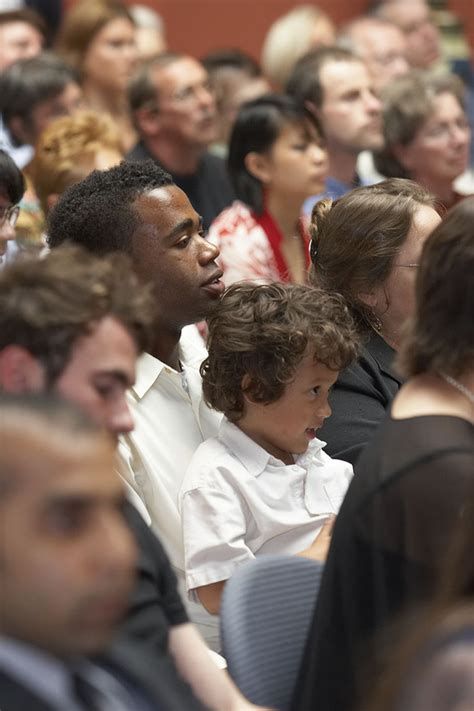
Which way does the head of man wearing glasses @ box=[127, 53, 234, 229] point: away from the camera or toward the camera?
toward the camera

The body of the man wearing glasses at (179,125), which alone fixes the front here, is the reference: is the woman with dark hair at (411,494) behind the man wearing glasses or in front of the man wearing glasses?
in front

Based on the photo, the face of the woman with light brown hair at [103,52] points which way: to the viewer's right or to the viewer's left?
to the viewer's right

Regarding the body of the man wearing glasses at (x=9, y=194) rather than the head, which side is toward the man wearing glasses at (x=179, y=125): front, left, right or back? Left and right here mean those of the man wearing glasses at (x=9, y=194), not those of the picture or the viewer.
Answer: left

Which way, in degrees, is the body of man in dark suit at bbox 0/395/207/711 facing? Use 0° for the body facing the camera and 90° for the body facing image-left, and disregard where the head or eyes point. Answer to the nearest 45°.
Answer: approximately 315°

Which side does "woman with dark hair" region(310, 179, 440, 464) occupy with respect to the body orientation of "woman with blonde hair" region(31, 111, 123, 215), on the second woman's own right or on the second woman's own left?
on the second woman's own right

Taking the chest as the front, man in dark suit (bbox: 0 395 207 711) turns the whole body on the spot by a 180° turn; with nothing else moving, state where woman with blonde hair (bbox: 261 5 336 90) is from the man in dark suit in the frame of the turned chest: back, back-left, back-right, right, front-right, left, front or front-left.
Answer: front-right

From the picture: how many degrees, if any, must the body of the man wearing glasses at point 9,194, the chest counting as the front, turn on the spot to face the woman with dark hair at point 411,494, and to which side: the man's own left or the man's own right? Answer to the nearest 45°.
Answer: approximately 45° to the man's own right

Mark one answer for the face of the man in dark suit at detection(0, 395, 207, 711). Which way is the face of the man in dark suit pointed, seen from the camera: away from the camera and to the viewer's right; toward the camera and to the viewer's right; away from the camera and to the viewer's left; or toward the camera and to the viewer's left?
toward the camera and to the viewer's right

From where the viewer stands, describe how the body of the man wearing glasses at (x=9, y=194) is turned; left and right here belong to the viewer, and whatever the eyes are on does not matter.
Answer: facing to the right of the viewer

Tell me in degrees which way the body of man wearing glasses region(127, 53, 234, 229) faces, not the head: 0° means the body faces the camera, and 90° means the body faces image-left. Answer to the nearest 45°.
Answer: approximately 315°
